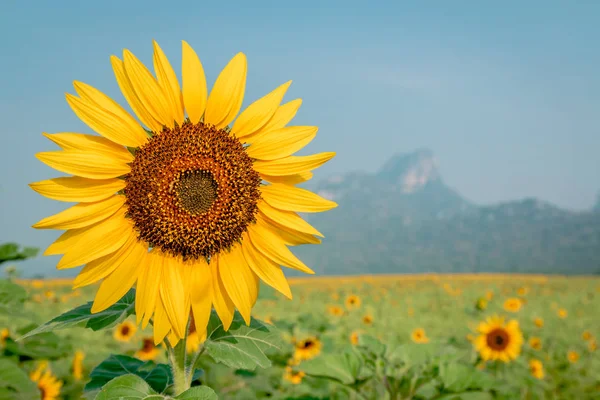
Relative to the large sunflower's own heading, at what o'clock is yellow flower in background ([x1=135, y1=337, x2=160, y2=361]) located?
The yellow flower in background is roughly at 6 o'clock from the large sunflower.

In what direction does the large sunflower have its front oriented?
toward the camera

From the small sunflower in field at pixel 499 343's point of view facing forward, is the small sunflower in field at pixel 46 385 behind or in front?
in front

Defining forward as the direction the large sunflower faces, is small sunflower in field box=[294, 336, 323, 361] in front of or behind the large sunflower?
behind

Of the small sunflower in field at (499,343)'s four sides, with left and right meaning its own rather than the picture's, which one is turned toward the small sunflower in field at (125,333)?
right

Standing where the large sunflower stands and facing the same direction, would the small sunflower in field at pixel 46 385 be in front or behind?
behind

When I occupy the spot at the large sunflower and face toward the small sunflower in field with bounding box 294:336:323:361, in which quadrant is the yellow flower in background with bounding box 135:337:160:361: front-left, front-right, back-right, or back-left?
front-left

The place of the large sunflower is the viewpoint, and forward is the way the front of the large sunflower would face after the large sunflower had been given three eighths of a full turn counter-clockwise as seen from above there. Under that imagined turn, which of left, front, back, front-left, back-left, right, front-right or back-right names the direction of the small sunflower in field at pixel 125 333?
front-left

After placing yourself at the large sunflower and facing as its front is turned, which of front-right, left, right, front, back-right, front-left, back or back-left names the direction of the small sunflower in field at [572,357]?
back-left

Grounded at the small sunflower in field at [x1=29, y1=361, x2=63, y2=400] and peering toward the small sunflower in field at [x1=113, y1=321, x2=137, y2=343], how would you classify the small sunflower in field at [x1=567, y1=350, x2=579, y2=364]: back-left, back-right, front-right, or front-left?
front-right

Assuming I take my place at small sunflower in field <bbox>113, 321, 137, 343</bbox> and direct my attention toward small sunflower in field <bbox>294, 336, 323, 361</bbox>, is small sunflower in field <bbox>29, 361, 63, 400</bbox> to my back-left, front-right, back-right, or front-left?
front-right

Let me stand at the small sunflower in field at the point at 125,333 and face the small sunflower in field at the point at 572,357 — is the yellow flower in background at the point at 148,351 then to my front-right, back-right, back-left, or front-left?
front-right

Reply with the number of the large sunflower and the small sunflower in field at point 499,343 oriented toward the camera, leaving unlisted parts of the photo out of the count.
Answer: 2
